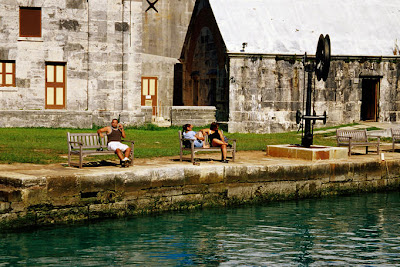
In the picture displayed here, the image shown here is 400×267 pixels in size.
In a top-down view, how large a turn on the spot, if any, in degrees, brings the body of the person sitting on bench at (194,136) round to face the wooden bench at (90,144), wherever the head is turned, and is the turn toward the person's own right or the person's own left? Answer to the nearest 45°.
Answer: approximately 135° to the person's own right

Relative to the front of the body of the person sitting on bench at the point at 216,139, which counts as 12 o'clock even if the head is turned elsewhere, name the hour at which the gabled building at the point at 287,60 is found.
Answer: The gabled building is roughly at 8 o'clock from the person sitting on bench.

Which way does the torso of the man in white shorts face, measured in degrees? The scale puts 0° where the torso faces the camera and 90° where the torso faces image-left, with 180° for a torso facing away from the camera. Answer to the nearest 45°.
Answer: approximately 315°

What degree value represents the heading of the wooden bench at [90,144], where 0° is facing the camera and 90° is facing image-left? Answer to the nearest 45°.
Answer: approximately 315°

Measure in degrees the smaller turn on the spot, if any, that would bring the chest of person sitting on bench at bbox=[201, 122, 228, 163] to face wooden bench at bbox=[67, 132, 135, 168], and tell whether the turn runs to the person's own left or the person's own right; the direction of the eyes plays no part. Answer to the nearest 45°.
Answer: approximately 90° to the person's own right

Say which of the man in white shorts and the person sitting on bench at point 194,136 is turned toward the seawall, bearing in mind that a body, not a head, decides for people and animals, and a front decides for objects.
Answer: the man in white shorts

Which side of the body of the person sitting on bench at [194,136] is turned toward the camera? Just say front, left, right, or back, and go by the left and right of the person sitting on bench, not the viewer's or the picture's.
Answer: right

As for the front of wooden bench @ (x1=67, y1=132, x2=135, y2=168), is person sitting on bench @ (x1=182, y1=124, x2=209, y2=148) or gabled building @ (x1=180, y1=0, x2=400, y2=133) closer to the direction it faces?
the person sitting on bench

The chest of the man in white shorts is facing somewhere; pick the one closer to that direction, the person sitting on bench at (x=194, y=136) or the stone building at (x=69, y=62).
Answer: the person sitting on bench
